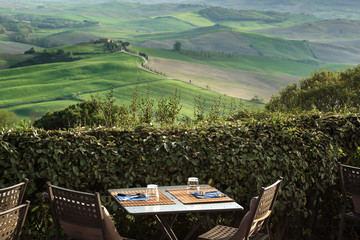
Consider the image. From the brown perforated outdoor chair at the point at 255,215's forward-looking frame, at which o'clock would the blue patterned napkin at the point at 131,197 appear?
The blue patterned napkin is roughly at 11 o'clock from the brown perforated outdoor chair.

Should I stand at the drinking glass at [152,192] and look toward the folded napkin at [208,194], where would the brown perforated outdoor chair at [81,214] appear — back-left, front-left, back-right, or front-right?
back-right

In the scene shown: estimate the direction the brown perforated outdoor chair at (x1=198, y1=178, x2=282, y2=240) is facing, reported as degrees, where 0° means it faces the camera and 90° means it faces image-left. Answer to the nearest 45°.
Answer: approximately 135°

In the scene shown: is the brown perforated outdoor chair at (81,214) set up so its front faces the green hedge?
yes

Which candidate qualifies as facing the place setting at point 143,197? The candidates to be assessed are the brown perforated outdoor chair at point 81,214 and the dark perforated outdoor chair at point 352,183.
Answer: the brown perforated outdoor chair at point 81,214

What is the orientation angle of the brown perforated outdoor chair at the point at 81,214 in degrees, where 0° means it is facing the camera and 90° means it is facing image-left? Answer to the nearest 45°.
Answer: approximately 225°

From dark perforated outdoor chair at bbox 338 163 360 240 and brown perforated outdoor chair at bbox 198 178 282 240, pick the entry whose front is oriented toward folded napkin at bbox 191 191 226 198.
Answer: brown perforated outdoor chair at bbox 198 178 282 240
